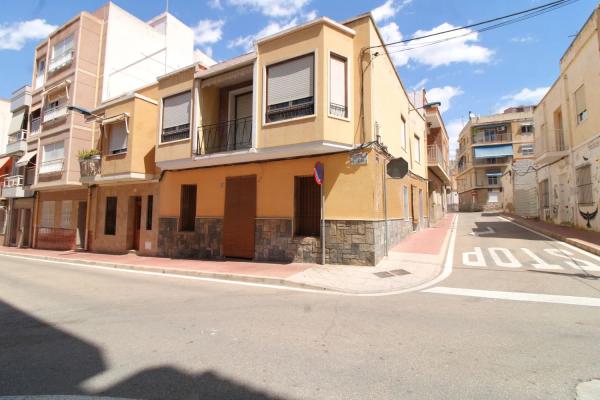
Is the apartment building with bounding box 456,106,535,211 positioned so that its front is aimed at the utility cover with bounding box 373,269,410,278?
yes

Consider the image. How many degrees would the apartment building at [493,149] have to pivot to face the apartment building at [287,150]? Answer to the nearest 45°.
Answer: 0° — it already faces it

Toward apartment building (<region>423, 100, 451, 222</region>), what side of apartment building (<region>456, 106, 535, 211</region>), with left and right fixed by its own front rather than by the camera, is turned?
front

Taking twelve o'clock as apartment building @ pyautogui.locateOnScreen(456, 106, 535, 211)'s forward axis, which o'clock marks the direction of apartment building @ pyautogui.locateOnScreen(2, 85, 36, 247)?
apartment building @ pyautogui.locateOnScreen(2, 85, 36, 247) is roughly at 1 o'clock from apartment building @ pyautogui.locateOnScreen(456, 106, 535, 211).

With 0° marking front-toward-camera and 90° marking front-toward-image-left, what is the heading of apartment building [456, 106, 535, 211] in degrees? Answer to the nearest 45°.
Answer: approximately 0°

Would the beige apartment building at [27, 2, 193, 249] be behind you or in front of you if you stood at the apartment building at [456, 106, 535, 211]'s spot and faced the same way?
in front

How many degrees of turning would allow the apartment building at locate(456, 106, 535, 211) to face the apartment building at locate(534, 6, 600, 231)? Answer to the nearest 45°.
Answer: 0° — it already faces it
